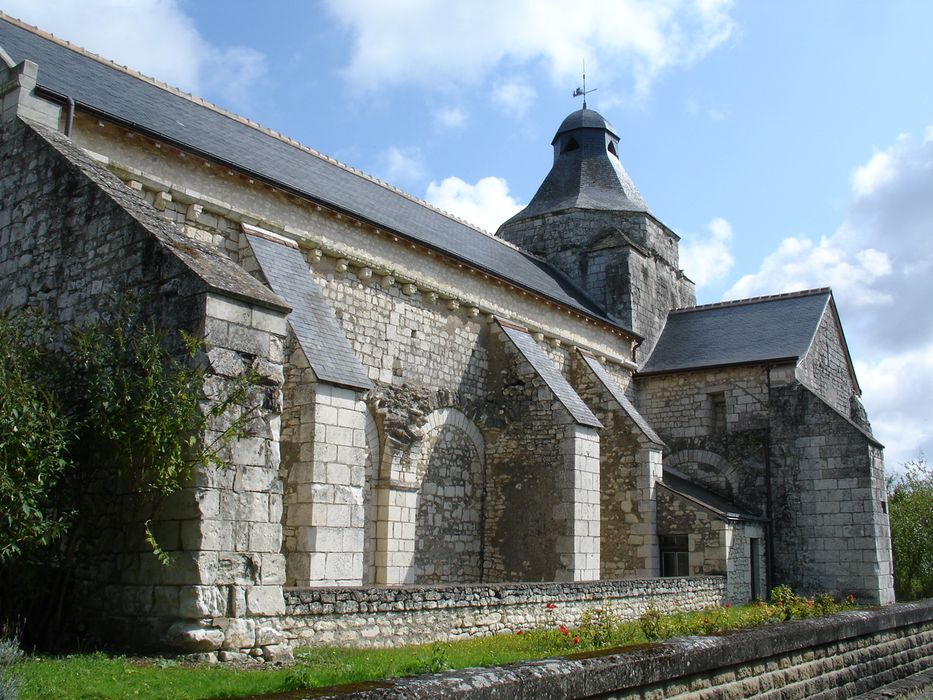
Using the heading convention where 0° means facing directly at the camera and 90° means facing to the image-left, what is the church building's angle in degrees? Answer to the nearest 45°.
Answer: approximately 45°

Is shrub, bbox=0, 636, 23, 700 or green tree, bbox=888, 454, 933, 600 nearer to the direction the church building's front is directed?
the shrub
